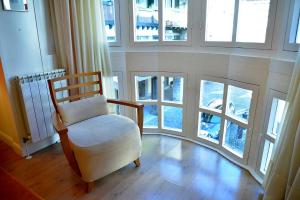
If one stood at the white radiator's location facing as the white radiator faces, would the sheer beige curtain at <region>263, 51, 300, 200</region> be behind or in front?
in front

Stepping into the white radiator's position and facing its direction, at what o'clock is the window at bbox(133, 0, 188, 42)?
The window is roughly at 11 o'clock from the white radiator.

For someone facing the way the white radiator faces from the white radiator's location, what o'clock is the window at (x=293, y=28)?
The window is roughly at 12 o'clock from the white radiator.

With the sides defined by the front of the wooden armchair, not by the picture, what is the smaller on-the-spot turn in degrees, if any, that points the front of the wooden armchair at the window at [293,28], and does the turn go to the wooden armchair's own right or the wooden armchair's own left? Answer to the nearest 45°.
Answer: approximately 45° to the wooden armchair's own left

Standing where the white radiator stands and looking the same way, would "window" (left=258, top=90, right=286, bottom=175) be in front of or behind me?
in front

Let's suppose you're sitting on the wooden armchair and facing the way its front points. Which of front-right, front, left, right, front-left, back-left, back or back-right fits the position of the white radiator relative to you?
back

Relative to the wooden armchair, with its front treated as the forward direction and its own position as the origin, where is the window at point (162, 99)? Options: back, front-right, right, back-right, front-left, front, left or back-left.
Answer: left

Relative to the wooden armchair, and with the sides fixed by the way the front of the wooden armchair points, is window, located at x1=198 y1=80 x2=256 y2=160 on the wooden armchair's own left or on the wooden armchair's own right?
on the wooden armchair's own left

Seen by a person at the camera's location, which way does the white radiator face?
facing the viewer and to the right of the viewer

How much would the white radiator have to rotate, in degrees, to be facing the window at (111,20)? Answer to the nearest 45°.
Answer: approximately 45° to its left

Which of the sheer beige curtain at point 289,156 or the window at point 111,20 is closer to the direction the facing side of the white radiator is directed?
the sheer beige curtain

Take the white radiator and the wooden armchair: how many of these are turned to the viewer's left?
0
